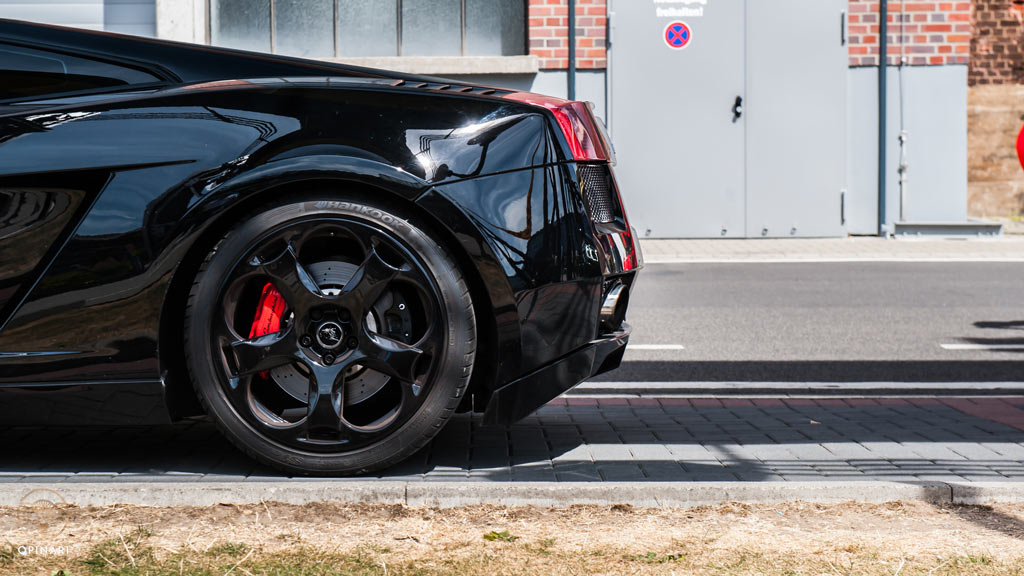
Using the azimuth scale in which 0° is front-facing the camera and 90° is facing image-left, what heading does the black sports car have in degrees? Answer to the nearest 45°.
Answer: approximately 90°

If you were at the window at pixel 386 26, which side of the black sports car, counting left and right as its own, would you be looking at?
right

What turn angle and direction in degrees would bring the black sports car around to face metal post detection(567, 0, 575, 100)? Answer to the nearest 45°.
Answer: approximately 90° to its right

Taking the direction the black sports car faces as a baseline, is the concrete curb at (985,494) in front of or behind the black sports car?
behind

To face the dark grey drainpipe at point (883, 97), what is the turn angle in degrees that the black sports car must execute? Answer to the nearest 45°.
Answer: approximately 135° to its right
